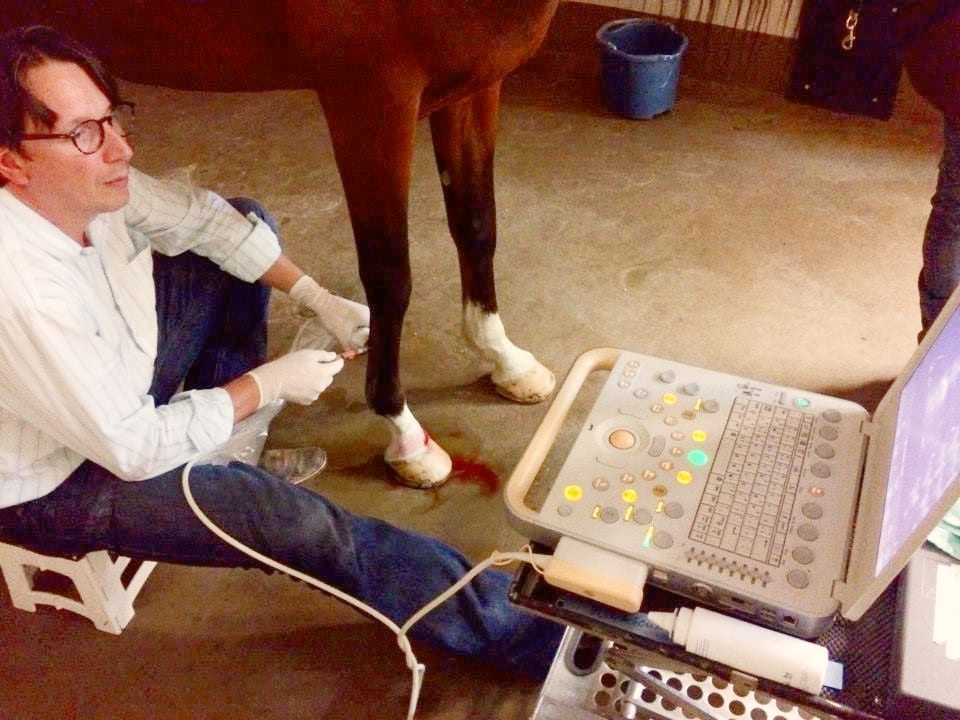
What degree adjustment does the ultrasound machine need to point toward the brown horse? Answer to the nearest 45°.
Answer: approximately 45° to its right

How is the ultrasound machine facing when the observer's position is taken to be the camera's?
facing to the left of the viewer

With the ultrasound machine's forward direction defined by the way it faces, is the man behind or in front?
in front

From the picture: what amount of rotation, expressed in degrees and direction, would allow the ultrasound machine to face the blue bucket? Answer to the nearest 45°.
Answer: approximately 90° to its right

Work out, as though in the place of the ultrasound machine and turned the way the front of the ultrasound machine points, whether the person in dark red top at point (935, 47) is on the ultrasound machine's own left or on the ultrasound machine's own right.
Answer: on the ultrasound machine's own right

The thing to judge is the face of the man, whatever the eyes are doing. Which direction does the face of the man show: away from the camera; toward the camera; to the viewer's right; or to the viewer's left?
to the viewer's right

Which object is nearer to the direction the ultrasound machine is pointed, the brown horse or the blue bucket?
the brown horse
